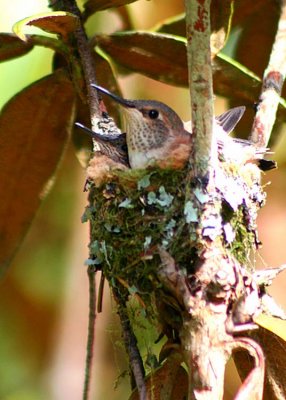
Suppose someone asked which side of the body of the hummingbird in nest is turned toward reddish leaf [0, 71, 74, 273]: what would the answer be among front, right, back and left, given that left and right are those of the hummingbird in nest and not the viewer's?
front

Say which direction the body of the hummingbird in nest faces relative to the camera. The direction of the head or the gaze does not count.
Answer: to the viewer's left
